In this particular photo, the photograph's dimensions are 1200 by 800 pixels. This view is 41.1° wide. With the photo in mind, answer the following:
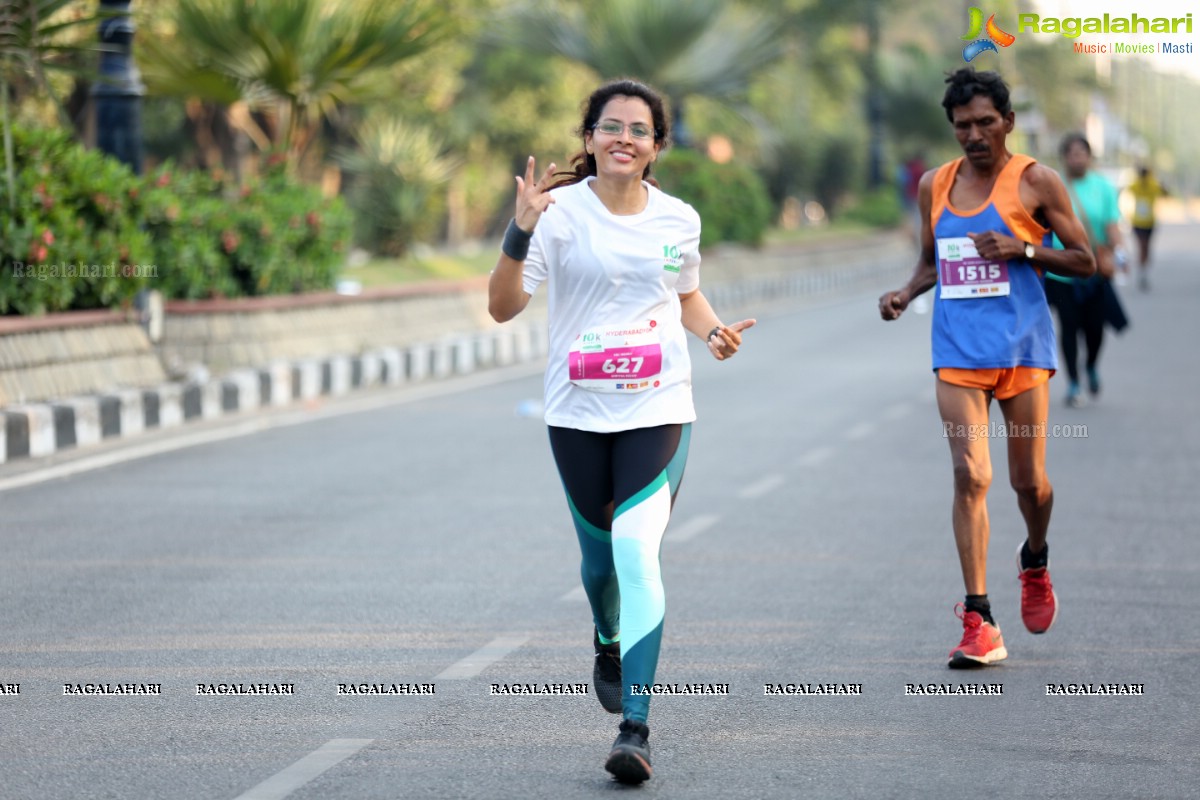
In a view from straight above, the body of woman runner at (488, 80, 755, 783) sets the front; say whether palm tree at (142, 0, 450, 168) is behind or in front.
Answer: behind

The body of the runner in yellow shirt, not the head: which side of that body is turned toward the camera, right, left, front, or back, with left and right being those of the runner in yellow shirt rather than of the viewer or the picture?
front

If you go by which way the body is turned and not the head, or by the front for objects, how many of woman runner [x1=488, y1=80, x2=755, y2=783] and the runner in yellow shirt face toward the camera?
2

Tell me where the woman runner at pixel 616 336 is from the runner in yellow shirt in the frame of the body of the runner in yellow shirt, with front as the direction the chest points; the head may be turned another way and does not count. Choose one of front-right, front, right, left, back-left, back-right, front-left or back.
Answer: front

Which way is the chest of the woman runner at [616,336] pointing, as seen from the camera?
toward the camera

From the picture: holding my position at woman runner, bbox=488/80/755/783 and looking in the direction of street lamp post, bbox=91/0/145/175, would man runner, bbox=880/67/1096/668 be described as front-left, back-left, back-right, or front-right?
front-right

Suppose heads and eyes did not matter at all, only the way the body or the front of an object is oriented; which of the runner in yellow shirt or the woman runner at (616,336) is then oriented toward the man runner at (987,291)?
the runner in yellow shirt

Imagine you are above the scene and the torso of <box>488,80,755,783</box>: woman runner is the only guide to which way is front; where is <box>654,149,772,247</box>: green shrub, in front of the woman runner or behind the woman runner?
behind

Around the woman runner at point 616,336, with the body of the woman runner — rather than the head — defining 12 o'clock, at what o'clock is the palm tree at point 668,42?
The palm tree is roughly at 6 o'clock from the woman runner.

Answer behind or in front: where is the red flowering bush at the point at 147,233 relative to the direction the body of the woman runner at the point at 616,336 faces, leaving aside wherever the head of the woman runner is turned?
behind
